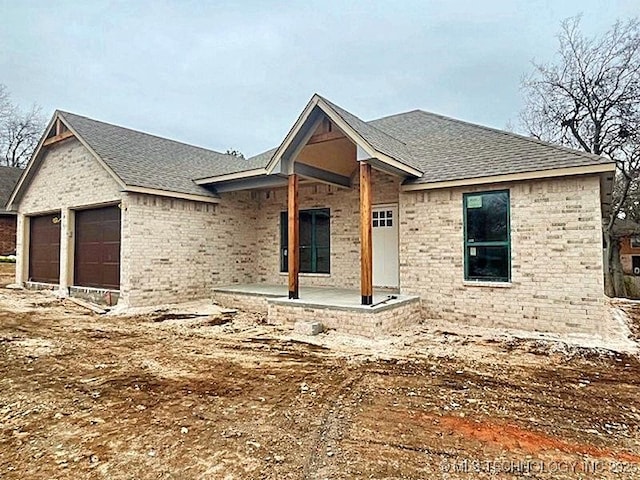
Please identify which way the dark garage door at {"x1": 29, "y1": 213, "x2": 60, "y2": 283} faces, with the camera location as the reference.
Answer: facing the viewer and to the left of the viewer

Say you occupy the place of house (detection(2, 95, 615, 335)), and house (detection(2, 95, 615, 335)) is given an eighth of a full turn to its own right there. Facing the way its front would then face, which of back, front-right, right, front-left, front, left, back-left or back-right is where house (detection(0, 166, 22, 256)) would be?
front-right

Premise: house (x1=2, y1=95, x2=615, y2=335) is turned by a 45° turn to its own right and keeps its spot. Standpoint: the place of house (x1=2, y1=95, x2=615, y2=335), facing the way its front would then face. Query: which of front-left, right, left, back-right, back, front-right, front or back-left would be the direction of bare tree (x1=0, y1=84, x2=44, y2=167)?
front-right

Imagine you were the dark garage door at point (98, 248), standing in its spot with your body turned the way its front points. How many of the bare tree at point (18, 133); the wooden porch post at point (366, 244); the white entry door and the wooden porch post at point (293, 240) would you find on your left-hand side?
3

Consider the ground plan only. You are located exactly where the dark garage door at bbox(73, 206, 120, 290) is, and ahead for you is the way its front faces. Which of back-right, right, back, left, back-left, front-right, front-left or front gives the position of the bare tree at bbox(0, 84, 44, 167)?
back-right

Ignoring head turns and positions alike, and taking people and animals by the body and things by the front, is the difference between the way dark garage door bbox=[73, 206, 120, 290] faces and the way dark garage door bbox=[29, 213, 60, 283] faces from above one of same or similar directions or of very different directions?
same or similar directions

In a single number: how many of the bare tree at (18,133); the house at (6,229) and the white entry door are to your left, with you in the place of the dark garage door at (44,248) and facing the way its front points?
1

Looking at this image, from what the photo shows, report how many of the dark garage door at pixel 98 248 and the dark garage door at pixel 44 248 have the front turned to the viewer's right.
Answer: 0

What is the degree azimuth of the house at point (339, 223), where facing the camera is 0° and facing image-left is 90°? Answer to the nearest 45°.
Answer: approximately 45°

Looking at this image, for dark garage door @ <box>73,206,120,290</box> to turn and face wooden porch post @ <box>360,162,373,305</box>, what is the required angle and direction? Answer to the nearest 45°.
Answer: approximately 90° to its left

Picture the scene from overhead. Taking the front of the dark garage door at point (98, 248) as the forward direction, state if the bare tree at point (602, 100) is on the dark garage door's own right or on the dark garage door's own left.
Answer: on the dark garage door's own left
